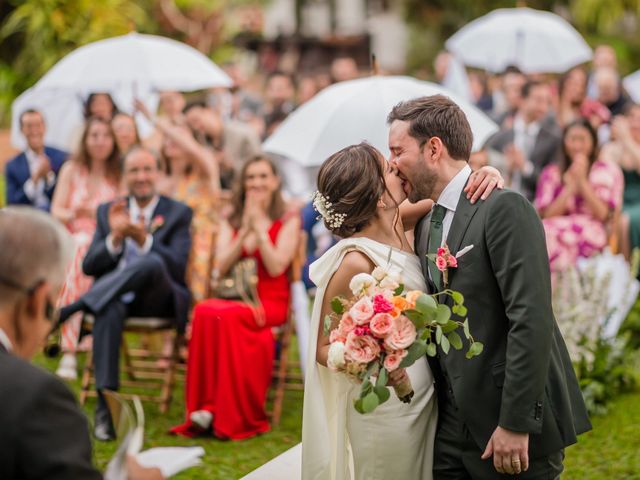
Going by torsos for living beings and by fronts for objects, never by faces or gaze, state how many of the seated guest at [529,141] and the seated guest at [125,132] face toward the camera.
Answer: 2

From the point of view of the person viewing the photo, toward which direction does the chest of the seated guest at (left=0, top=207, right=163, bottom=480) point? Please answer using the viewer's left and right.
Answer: facing away from the viewer and to the right of the viewer

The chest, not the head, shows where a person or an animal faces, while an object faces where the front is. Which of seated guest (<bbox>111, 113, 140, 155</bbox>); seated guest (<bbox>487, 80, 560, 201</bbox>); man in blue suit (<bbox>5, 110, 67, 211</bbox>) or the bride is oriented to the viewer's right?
the bride

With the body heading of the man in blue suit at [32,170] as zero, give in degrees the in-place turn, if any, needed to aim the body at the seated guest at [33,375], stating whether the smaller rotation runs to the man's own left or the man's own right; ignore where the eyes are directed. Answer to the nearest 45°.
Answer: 0° — they already face them

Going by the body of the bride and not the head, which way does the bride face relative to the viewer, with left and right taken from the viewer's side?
facing to the right of the viewer

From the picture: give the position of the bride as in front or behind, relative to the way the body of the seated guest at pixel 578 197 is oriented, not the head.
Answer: in front

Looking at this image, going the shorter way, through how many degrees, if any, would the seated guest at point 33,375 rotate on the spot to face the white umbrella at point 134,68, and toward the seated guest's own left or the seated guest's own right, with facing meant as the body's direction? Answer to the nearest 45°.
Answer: approximately 45° to the seated guest's own left

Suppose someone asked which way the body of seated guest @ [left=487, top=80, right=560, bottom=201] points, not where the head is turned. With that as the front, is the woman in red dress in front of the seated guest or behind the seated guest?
in front

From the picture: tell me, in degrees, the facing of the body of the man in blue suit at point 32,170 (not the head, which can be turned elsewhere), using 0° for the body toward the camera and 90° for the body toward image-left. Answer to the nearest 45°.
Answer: approximately 0°

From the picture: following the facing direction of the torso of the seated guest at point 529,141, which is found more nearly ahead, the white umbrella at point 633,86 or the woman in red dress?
the woman in red dress

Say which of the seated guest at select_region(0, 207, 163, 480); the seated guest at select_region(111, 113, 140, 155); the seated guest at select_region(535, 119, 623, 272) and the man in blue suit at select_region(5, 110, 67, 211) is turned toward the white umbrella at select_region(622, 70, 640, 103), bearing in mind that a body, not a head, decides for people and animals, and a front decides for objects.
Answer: the seated guest at select_region(0, 207, 163, 480)

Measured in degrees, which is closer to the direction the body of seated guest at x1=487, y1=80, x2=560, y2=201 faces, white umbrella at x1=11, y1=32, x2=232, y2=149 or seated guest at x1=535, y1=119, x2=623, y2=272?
the seated guest
